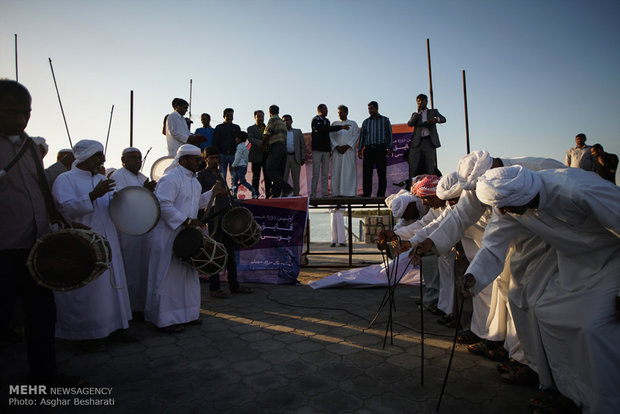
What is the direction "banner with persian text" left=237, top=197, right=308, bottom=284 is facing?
toward the camera

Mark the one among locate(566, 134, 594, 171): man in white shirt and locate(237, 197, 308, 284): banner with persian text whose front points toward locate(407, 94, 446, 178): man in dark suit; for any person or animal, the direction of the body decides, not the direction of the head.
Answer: the man in white shirt

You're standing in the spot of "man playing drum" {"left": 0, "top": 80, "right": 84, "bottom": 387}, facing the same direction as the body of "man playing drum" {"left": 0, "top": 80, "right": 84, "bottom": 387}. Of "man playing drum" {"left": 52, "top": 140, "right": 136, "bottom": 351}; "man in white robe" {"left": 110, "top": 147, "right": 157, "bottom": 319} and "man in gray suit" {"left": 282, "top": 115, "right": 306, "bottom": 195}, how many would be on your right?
0

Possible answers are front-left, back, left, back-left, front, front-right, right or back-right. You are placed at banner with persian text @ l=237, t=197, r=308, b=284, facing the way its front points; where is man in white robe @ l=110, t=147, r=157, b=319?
front-right

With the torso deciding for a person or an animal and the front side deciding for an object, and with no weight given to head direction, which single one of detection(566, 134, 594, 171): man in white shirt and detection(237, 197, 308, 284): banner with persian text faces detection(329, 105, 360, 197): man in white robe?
detection(566, 134, 594, 171): man in white shirt

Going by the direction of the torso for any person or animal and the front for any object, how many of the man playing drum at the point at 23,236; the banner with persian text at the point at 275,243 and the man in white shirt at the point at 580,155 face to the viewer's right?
1

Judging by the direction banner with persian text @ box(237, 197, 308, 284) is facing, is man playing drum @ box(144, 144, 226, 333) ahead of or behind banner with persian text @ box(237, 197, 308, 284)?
ahead

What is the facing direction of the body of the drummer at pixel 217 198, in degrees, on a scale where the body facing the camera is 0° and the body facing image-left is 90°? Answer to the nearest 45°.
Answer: approximately 315°

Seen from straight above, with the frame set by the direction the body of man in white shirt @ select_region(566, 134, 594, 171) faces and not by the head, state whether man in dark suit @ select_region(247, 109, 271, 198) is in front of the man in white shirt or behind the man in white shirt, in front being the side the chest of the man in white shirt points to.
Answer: in front

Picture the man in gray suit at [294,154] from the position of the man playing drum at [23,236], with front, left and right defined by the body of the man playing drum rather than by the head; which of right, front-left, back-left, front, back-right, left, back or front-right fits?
front-left

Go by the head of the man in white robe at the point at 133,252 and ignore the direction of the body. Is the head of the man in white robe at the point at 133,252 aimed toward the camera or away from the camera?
toward the camera

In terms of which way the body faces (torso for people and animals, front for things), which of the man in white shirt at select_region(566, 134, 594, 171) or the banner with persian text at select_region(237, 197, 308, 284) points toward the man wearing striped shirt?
the man in white shirt
